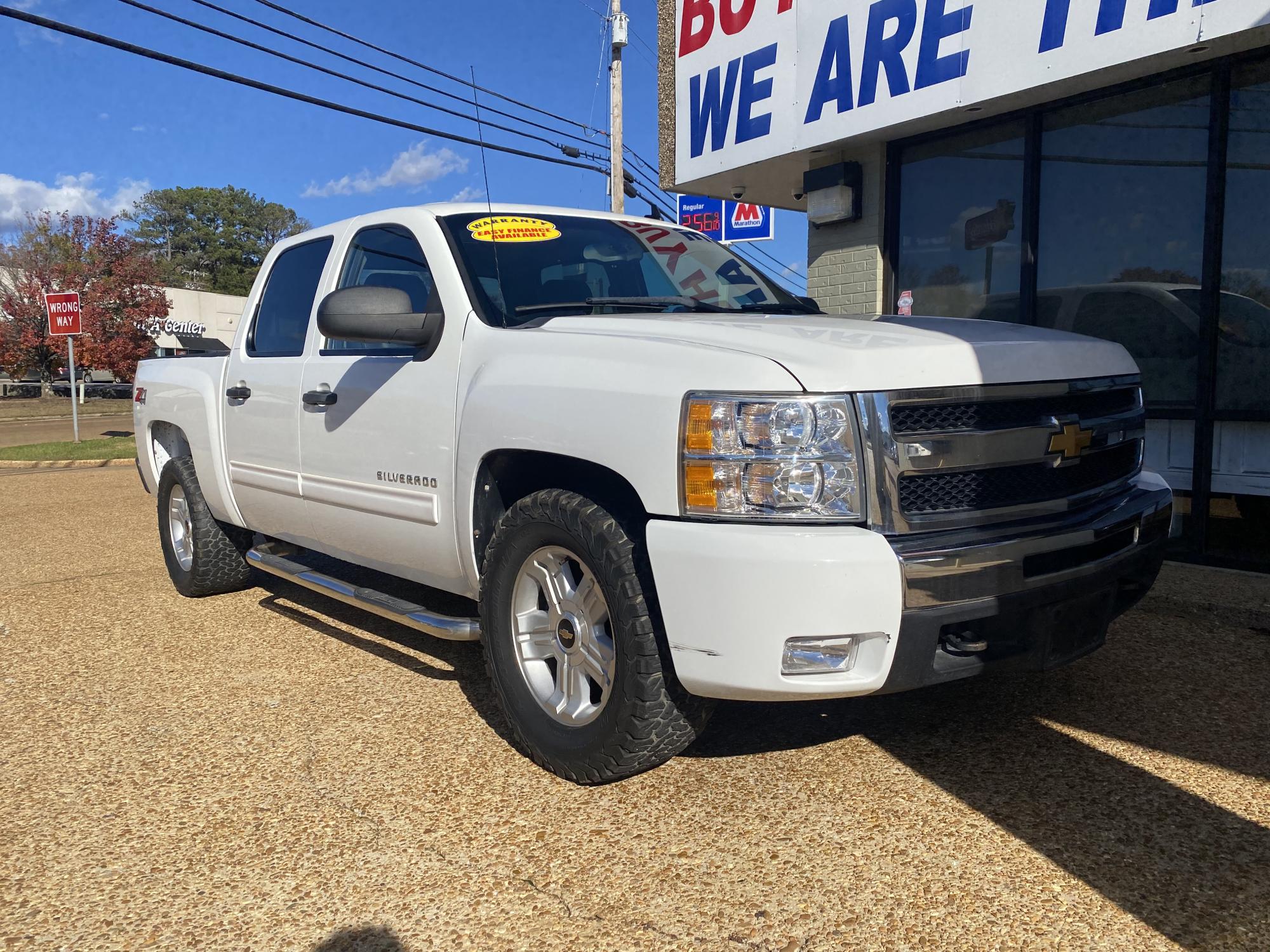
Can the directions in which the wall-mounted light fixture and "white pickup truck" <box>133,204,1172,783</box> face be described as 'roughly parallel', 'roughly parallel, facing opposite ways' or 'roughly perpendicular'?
roughly perpendicular

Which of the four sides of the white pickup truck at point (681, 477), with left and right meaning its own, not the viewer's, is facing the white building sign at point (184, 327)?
back

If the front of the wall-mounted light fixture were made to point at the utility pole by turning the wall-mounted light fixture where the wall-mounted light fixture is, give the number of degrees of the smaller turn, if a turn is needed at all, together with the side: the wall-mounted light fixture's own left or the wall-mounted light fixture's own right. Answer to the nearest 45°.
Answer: approximately 135° to the wall-mounted light fixture's own right

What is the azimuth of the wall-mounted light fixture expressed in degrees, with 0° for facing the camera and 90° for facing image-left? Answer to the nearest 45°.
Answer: approximately 45°

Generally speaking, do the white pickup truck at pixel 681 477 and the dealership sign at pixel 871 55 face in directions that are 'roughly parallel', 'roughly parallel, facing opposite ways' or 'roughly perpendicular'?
roughly perpendicular

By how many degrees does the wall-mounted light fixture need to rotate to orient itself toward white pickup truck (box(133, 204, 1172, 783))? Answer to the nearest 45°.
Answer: approximately 45° to its left

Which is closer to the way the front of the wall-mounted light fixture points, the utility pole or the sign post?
the sign post

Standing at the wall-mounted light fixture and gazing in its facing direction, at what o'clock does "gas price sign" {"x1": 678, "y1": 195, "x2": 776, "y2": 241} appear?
The gas price sign is roughly at 4 o'clock from the wall-mounted light fixture.

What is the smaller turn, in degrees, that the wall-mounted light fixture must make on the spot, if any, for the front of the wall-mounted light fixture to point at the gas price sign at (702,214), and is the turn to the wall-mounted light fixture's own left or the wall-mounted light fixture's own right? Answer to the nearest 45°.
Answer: approximately 135° to the wall-mounted light fixture's own right

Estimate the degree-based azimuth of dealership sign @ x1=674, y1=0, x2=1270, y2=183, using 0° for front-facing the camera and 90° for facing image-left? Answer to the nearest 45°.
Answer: approximately 45°

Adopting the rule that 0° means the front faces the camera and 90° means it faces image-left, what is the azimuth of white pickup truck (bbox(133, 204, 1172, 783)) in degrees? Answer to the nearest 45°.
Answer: approximately 315°

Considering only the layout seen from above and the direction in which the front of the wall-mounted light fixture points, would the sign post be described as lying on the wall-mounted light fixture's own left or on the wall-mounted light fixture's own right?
on the wall-mounted light fixture's own right

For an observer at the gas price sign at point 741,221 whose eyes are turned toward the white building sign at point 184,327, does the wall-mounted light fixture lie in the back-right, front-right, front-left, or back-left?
back-left

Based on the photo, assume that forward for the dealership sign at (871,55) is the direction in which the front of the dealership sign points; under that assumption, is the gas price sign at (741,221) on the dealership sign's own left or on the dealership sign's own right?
on the dealership sign's own right

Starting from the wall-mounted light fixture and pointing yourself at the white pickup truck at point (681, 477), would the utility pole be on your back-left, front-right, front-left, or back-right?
back-right
